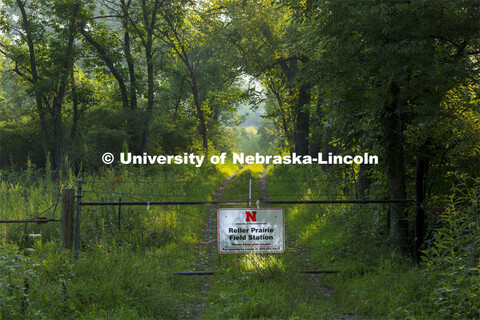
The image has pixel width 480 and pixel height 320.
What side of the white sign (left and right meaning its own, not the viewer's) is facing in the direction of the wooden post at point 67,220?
right

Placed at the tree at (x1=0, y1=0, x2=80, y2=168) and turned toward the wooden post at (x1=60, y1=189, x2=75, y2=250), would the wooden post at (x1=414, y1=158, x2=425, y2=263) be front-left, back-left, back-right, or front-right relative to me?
front-left

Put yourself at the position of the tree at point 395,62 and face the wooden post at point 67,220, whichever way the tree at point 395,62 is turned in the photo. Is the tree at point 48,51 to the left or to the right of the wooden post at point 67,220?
right

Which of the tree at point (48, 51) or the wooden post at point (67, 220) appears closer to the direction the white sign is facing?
the wooden post

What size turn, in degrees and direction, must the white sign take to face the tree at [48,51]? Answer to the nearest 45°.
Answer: approximately 135° to its right

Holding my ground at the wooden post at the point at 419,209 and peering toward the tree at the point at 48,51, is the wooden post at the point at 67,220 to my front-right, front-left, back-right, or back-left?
front-left

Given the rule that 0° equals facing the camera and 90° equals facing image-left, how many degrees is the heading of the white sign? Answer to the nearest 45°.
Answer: approximately 0°

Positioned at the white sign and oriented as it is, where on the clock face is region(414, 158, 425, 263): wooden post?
The wooden post is roughly at 9 o'clock from the white sign.
